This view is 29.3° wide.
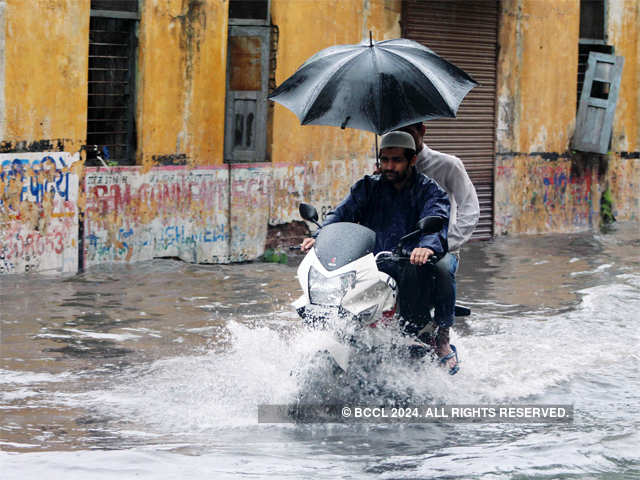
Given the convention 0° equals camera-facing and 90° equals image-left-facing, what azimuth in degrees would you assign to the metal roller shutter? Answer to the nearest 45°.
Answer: approximately 0°

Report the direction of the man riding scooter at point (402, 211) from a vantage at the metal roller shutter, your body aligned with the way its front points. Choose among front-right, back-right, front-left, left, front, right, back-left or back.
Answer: front

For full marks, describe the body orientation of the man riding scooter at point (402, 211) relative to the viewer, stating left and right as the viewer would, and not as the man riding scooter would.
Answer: facing the viewer and to the left of the viewer

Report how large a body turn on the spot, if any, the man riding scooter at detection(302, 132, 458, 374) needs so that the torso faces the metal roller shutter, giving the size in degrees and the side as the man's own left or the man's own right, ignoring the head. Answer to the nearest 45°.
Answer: approximately 135° to the man's own right

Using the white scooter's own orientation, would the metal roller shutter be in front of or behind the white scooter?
behind

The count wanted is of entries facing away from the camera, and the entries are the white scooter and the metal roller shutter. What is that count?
0

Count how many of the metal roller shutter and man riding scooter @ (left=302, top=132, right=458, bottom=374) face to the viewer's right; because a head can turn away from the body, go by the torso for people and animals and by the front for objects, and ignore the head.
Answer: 0

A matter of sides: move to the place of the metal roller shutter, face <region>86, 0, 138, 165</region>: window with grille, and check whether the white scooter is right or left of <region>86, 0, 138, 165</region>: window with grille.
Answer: left

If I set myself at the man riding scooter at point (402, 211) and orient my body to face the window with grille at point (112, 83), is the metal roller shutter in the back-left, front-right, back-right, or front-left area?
front-right

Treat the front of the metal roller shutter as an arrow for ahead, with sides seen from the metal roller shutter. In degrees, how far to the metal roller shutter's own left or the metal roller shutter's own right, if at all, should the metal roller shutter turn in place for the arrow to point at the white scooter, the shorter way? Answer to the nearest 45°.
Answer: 0° — it already faces it
